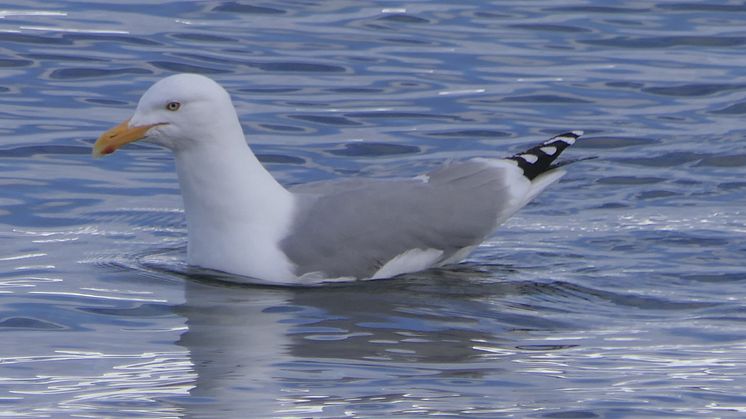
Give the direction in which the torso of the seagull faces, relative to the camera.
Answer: to the viewer's left
